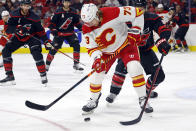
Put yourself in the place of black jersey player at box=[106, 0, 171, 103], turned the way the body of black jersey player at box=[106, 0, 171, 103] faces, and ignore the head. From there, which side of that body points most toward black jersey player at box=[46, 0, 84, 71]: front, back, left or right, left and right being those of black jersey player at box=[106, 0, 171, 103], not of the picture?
right

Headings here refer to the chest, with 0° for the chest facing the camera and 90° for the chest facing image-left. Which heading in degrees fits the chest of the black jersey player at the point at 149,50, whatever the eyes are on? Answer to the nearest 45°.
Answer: approximately 45°

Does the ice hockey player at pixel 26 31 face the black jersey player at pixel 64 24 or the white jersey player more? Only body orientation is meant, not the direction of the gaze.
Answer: the white jersey player

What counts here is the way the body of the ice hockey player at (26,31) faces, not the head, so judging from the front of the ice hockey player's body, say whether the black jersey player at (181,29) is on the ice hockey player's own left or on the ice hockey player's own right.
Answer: on the ice hockey player's own left

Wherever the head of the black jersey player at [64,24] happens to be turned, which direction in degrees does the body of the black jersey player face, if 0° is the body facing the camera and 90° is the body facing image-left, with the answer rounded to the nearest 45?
approximately 0°

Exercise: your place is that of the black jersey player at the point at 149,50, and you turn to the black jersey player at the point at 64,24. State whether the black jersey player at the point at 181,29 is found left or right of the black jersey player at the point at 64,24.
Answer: right

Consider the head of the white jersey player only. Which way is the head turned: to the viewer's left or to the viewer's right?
to the viewer's left

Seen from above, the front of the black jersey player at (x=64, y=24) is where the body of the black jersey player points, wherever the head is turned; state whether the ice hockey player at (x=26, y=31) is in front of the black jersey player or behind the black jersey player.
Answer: in front

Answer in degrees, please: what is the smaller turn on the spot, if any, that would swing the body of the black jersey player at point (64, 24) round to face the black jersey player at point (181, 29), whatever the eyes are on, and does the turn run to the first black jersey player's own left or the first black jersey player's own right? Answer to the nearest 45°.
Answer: approximately 135° to the first black jersey player's own left
